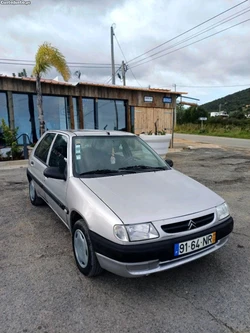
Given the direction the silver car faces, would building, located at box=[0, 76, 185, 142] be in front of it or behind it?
behind

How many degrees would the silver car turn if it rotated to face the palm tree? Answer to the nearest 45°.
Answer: approximately 135° to its left

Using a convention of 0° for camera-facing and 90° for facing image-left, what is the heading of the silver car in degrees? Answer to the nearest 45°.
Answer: approximately 315°
